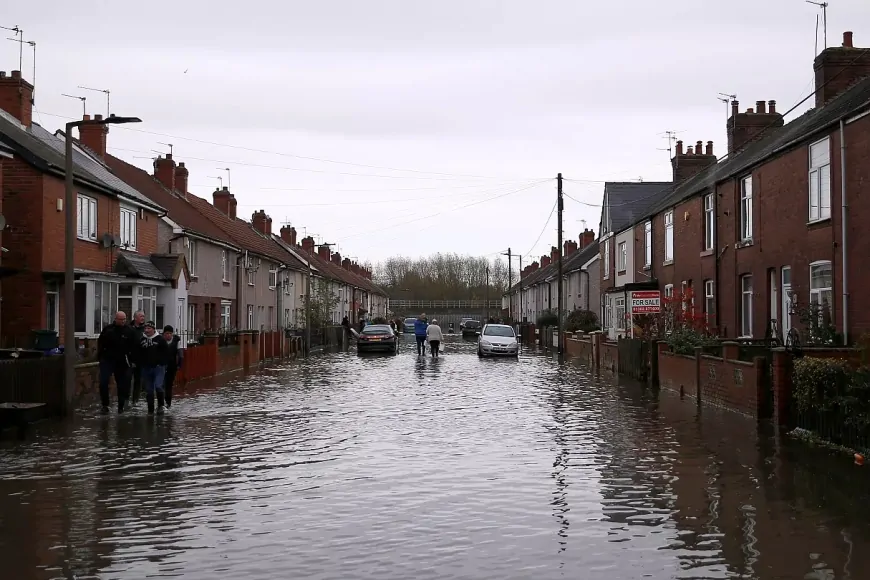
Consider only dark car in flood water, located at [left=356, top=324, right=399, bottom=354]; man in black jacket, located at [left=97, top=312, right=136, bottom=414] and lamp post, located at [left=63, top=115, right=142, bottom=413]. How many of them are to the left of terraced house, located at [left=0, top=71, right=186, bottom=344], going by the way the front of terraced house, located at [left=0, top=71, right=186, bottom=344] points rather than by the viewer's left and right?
1

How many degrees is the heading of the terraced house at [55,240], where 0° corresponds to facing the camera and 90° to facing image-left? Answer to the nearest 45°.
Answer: approximately 315°

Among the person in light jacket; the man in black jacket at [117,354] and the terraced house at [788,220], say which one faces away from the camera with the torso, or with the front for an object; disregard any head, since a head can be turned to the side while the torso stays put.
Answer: the person in light jacket

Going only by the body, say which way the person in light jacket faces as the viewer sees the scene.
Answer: away from the camera

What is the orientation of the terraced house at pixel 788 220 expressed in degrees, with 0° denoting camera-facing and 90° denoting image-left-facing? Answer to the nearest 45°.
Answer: approximately 45°

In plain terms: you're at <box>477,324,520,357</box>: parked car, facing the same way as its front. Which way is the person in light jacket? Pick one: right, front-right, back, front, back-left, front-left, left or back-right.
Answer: right

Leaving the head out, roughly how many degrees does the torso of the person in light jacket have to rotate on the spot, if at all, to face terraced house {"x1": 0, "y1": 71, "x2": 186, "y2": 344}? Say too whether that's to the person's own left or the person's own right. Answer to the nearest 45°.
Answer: approximately 135° to the person's own left

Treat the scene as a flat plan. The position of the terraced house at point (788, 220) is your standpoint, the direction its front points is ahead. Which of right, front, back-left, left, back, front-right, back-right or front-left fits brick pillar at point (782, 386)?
front-left

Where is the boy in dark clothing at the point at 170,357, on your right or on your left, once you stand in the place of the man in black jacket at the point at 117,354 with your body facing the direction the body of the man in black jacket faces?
on your left

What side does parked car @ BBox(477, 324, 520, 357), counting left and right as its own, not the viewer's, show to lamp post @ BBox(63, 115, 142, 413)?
front

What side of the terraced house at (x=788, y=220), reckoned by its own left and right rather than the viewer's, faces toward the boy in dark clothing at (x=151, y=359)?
front

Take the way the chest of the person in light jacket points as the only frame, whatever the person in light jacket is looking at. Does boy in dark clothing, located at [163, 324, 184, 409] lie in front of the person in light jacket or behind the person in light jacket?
behind

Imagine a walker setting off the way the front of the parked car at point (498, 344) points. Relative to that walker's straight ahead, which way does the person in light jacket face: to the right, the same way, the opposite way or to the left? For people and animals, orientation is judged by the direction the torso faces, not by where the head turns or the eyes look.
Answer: the opposite way

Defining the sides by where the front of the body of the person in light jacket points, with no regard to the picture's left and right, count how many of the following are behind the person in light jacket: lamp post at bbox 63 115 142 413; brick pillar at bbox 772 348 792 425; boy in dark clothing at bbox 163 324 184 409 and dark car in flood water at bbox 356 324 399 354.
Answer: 3
